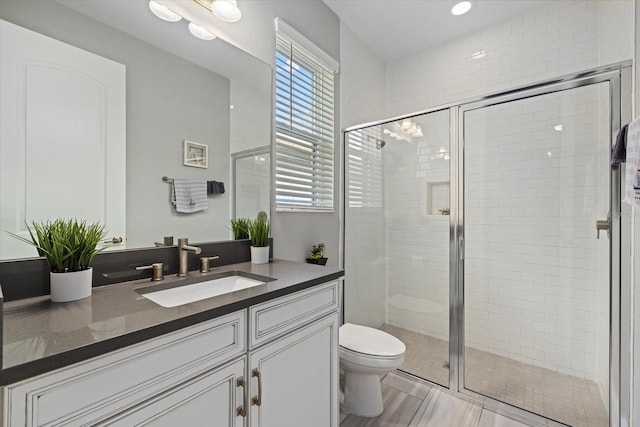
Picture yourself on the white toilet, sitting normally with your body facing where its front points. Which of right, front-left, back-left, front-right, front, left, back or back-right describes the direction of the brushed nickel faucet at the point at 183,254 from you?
right

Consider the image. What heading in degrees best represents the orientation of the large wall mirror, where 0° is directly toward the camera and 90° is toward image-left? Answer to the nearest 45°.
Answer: approximately 315°

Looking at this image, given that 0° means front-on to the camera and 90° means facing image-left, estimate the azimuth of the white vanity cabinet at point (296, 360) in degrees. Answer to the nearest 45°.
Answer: approximately 315°

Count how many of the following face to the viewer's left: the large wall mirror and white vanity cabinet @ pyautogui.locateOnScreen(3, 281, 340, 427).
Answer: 0

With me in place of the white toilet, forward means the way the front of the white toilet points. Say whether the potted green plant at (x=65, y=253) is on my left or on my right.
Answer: on my right

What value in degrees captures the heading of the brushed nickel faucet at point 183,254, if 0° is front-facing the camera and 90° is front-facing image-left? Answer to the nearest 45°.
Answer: approximately 315°

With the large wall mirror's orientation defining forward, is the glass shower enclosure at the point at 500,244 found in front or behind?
in front

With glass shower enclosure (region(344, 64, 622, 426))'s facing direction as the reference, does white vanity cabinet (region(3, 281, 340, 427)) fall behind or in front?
in front
